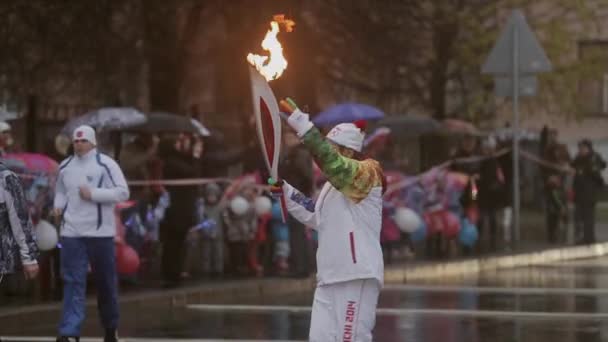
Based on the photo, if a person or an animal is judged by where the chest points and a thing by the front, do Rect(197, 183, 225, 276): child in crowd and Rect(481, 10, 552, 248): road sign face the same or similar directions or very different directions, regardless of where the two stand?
very different directions

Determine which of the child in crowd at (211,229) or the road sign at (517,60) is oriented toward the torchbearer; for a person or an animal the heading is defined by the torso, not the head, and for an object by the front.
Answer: the child in crowd

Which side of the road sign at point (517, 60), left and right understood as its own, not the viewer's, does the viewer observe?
back
